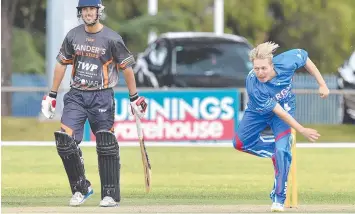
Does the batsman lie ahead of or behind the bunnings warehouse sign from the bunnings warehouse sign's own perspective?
ahead

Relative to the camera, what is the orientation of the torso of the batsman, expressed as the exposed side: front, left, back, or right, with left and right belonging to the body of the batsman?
front

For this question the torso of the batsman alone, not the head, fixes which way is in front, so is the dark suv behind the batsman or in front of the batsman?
behind

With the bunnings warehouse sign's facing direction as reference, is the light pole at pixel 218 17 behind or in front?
behind

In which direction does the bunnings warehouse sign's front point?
toward the camera

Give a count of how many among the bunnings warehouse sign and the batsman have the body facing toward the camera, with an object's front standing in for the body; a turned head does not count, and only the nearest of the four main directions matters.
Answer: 2

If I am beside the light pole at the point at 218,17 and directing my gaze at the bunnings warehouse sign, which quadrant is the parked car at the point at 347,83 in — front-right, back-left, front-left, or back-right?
front-left
